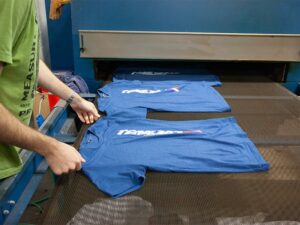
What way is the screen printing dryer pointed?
toward the camera
